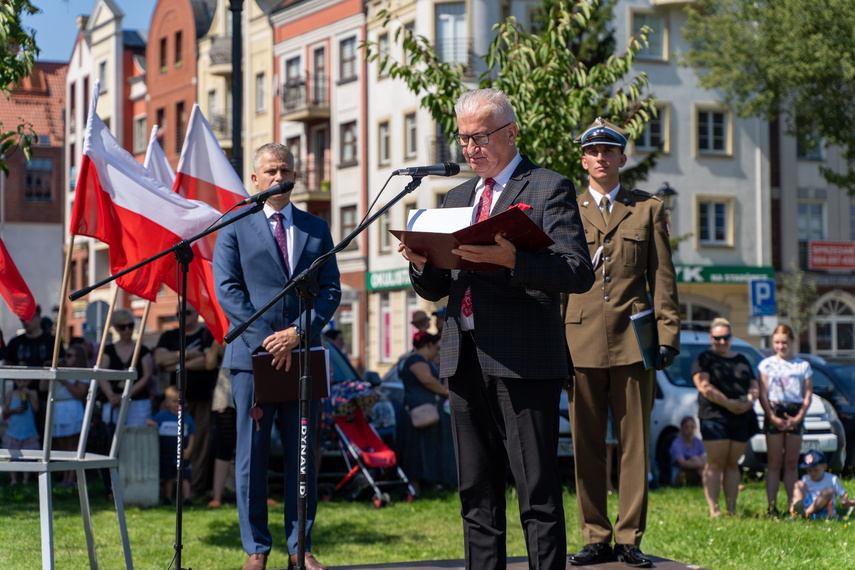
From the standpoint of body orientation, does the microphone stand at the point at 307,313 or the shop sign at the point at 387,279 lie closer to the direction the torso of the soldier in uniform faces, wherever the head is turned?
the microphone stand

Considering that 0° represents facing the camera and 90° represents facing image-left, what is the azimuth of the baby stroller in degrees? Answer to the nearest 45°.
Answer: approximately 315°

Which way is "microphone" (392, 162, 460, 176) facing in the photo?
to the viewer's right

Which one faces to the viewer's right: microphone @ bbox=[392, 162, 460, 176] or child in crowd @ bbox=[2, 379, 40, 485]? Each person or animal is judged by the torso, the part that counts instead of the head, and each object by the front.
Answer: the microphone

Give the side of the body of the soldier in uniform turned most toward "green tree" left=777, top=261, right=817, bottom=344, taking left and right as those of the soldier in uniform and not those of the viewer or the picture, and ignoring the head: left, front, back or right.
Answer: back

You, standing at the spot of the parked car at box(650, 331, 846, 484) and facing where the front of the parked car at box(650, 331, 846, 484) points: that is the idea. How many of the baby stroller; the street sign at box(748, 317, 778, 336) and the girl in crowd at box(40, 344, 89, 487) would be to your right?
2

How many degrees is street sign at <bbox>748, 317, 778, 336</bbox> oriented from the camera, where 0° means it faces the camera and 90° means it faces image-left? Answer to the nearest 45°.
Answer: approximately 0°

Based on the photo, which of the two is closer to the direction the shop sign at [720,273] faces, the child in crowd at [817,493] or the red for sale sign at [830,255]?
the child in crowd

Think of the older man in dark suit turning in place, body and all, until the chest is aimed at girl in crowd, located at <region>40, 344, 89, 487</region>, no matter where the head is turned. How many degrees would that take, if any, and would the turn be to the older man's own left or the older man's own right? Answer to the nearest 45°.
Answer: approximately 90° to the older man's own right
